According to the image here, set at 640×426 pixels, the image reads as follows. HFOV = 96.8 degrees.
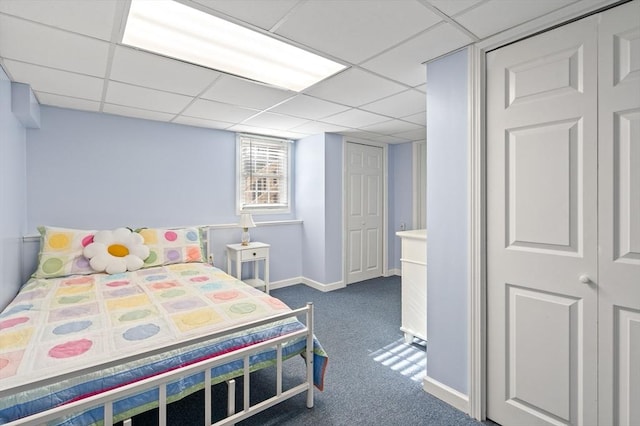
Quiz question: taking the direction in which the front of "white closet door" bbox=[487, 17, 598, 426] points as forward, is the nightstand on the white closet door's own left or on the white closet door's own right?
on the white closet door's own right

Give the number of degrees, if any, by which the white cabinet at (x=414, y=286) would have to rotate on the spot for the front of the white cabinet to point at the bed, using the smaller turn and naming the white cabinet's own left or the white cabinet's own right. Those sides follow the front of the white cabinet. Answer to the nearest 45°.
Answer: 0° — it already faces it

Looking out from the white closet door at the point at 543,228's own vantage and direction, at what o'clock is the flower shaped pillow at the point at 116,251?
The flower shaped pillow is roughly at 1 o'clock from the white closet door.

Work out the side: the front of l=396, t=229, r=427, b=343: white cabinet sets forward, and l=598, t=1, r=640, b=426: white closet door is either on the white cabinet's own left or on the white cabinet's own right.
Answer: on the white cabinet's own left

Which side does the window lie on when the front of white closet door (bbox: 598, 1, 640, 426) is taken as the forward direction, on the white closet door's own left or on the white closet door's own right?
on the white closet door's own right

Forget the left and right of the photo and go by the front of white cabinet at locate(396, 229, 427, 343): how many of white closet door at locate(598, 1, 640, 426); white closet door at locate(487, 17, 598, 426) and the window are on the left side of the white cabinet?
2

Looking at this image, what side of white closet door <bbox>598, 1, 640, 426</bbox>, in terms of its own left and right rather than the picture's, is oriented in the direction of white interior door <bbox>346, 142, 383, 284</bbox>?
right

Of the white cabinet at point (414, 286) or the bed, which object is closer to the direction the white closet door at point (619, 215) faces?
the bed
